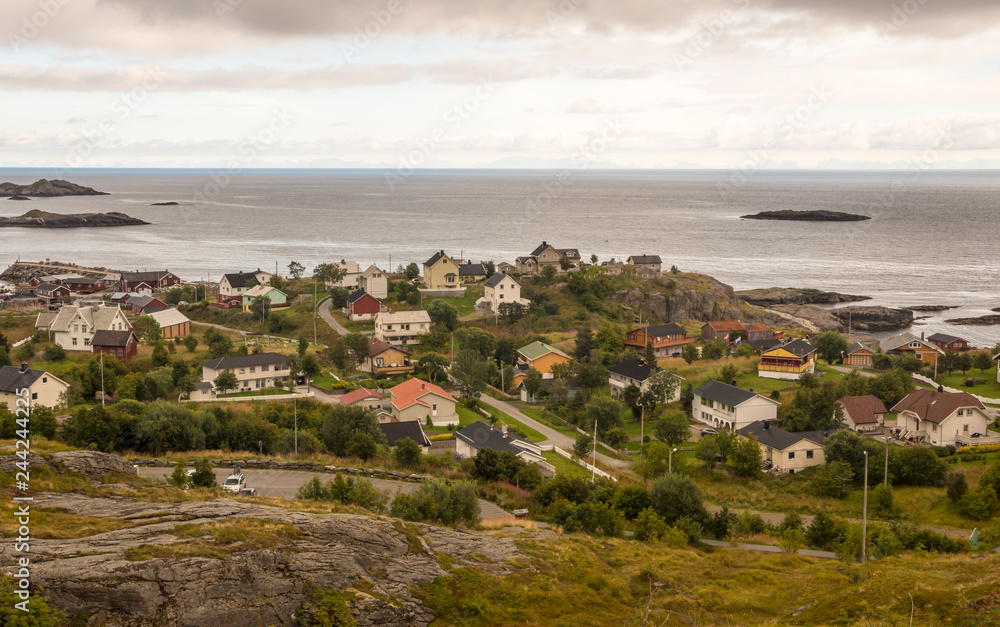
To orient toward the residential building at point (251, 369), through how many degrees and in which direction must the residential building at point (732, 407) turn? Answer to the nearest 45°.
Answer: approximately 45° to its right

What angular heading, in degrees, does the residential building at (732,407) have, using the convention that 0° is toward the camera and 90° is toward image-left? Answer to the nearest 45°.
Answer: approximately 45°

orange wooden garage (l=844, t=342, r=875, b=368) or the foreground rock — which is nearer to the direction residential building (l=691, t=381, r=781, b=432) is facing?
the foreground rock

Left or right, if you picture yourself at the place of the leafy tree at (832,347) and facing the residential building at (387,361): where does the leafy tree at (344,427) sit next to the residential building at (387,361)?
left

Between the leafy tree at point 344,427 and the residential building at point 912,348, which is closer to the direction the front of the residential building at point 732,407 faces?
the leafy tree
